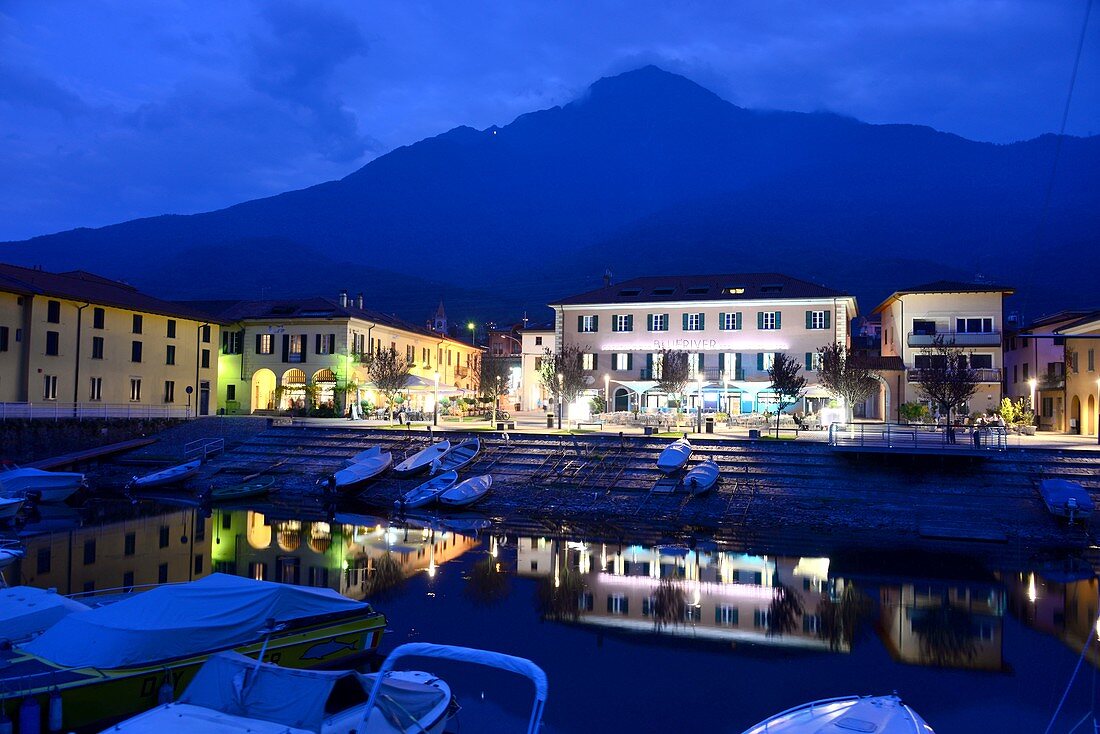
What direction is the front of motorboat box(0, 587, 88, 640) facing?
to the viewer's right

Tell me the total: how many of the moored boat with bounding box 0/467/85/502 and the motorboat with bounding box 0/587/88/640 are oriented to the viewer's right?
2

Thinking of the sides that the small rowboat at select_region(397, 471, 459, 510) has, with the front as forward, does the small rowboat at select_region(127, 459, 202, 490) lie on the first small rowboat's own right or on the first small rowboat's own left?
on the first small rowboat's own left

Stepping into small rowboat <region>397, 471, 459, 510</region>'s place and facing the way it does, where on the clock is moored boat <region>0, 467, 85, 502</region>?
The moored boat is roughly at 8 o'clock from the small rowboat.

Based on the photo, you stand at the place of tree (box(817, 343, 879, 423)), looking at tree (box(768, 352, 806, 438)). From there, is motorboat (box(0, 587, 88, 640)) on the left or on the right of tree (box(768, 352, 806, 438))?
left

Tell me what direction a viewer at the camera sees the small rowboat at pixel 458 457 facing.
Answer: facing away from the viewer and to the right of the viewer

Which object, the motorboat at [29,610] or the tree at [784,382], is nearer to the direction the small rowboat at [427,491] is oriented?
the tree

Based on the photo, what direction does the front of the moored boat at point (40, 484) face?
to the viewer's right

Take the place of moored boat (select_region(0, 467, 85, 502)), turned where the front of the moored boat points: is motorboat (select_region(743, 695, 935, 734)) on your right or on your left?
on your right

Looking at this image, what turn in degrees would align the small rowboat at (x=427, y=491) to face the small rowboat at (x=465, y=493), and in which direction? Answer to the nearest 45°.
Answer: approximately 90° to its right
